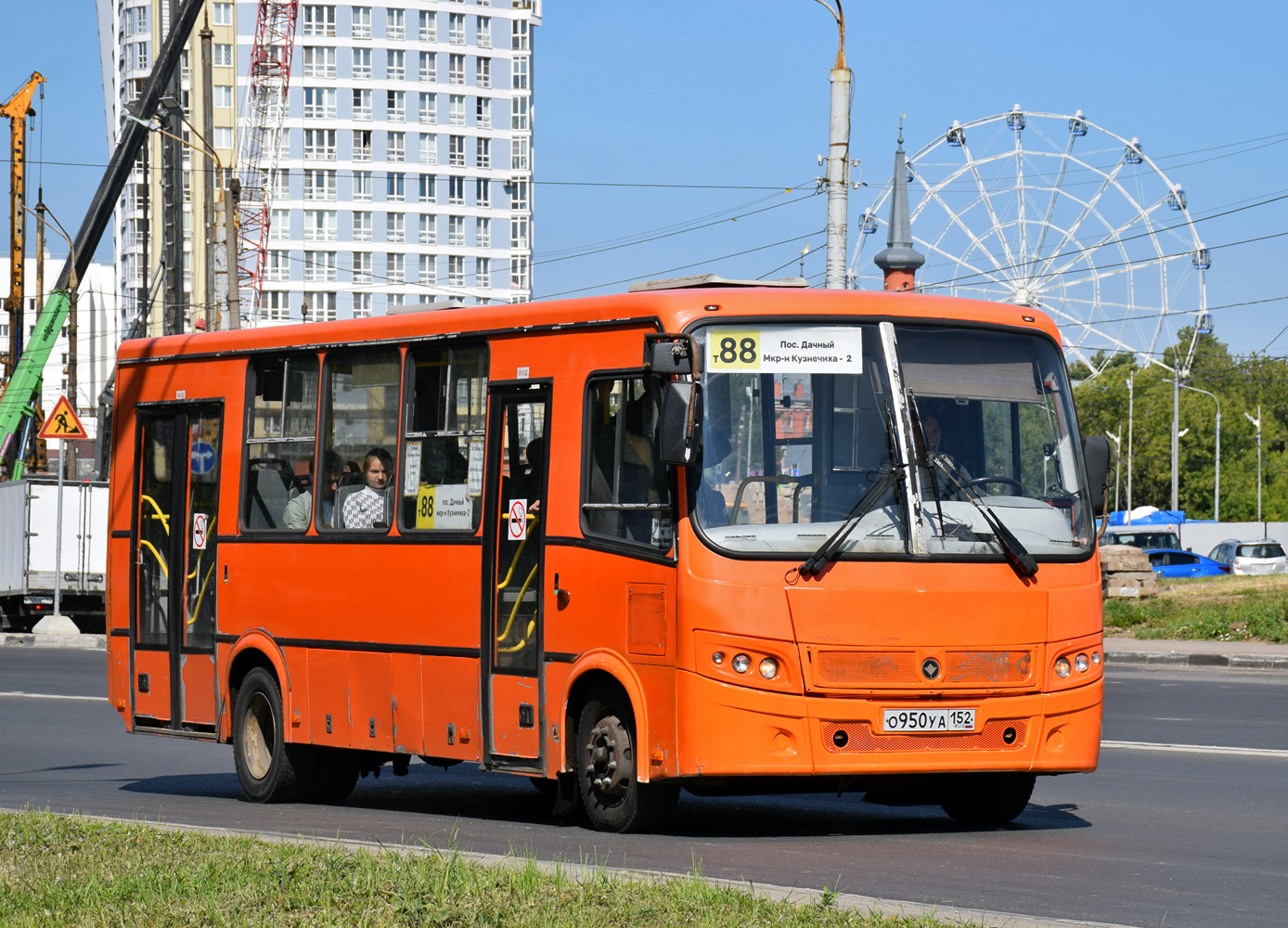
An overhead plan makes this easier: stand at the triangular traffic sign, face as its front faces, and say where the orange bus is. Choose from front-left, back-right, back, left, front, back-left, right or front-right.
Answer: front

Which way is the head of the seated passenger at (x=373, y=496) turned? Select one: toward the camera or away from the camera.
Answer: toward the camera

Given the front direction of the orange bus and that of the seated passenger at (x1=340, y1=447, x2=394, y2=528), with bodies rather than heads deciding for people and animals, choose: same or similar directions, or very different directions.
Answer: same or similar directions

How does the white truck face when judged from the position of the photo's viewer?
facing away from the viewer and to the left of the viewer

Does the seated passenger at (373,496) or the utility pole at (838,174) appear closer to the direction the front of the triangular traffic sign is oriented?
the seated passenger

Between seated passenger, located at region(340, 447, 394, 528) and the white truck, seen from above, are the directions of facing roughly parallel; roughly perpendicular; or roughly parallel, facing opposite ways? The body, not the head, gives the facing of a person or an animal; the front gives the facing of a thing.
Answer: roughly parallel, facing opposite ways

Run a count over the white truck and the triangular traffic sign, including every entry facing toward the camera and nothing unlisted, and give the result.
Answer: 1

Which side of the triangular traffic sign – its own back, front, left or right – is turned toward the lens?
front

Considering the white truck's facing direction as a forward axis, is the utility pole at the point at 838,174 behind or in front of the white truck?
behind

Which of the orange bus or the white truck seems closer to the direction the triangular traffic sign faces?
the orange bus

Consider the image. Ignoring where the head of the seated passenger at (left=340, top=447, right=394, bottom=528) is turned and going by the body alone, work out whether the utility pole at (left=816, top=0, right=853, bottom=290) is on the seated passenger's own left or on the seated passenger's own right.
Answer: on the seated passenger's own left

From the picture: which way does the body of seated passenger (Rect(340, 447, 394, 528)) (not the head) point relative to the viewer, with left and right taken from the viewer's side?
facing the viewer and to the right of the viewer
